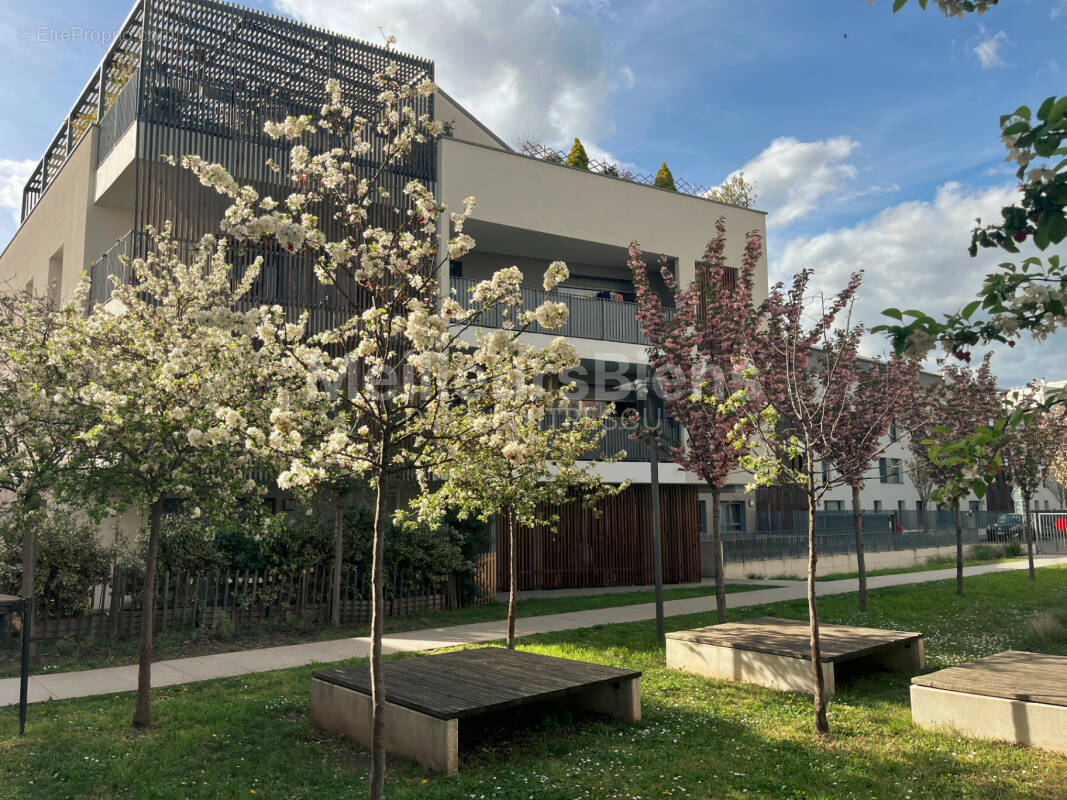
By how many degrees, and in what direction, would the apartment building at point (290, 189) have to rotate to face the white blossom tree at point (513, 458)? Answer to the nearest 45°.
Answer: approximately 45° to its right

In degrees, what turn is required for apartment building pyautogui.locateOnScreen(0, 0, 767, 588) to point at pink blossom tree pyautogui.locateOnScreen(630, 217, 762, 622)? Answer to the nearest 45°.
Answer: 0° — it already faces it

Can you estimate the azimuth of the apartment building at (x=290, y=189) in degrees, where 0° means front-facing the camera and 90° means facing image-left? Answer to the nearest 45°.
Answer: approximately 315°

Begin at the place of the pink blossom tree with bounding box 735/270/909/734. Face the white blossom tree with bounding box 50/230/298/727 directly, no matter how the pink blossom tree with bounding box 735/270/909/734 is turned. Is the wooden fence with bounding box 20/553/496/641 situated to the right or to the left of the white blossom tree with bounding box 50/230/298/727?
right

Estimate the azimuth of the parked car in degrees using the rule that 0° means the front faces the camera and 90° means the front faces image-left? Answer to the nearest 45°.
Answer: approximately 45°

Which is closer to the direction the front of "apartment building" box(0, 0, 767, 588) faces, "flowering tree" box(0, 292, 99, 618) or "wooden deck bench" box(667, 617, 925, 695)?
the wooden deck bench
